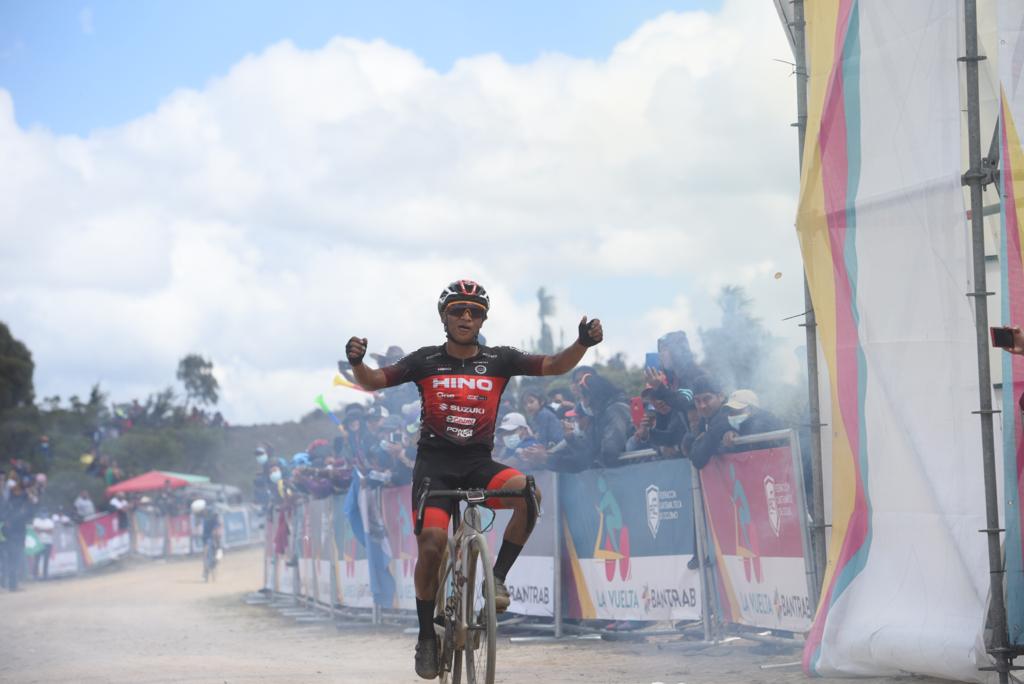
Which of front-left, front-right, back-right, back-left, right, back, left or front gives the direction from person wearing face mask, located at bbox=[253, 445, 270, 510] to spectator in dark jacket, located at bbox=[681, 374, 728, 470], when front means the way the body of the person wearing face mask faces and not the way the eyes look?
front-left

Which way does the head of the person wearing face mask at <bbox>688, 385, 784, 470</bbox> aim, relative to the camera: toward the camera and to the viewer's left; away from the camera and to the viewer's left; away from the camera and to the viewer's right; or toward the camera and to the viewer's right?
toward the camera and to the viewer's left

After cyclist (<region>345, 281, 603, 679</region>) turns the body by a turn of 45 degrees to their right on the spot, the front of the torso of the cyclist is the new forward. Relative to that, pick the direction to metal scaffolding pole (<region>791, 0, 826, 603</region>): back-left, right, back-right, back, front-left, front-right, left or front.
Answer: back

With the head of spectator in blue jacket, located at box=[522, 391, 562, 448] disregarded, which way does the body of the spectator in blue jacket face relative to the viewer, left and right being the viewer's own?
facing the viewer and to the left of the viewer

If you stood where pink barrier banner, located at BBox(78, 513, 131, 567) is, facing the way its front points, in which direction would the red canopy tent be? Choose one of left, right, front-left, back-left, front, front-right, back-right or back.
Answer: back-left

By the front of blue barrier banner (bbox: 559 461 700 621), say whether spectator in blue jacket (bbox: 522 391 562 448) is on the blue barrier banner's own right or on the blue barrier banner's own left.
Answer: on the blue barrier banner's own right

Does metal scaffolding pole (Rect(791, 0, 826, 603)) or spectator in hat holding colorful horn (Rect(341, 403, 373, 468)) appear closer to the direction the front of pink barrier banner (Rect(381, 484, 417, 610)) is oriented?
the metal scaffolding pole

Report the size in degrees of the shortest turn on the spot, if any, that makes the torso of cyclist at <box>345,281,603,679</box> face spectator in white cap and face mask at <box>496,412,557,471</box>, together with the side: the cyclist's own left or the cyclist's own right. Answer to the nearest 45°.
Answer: approximately 180°

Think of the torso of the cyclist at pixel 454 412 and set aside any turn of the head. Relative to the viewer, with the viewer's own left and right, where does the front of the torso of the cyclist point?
facing the viewer

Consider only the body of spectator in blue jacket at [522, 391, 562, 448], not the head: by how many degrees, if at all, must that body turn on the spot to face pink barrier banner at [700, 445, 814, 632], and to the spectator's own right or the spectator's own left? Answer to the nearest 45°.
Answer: approximately 90° to the spectator's own left

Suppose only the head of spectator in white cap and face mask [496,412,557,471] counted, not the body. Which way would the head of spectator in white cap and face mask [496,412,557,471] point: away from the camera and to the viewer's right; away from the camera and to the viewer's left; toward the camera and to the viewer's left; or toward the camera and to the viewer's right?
toward the camera and to the viewer's left
